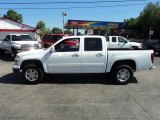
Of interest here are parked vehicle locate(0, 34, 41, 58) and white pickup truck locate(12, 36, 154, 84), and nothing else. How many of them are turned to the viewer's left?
1

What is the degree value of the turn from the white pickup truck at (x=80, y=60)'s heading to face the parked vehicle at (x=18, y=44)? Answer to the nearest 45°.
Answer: approximately 45° to its right

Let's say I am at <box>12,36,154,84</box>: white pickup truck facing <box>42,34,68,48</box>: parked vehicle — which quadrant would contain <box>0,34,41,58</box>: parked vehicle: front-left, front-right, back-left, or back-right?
front-left

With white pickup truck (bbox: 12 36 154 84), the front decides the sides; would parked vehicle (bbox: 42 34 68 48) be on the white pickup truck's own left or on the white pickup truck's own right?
on the white pickup truck's own right

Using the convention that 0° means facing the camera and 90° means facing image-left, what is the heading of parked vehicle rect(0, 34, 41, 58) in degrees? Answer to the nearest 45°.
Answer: approximately 315°

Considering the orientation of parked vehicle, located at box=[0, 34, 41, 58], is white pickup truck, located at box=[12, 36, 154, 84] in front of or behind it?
in front

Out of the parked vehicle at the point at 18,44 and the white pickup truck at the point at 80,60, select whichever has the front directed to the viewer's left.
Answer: the white pickup truck

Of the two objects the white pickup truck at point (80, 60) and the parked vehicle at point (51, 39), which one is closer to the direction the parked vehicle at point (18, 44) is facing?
the white pickup truck

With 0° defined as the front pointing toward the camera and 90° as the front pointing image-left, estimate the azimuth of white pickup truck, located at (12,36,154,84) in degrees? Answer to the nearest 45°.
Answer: approximately 90°

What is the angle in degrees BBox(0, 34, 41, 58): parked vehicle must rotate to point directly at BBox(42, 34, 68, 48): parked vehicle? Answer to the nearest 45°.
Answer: approximately 90° to its left
